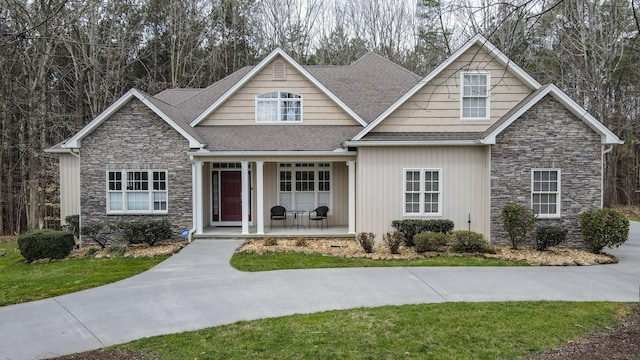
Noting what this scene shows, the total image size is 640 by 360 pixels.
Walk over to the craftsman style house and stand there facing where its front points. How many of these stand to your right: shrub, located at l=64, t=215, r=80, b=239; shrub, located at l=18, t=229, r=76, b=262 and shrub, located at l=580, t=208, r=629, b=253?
2

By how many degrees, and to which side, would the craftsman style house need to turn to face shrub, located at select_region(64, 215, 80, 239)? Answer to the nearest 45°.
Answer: approximately 90° to its right

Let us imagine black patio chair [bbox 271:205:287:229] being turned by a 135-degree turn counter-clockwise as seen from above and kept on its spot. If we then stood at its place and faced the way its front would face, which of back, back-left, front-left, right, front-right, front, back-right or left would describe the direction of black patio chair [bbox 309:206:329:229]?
front-right

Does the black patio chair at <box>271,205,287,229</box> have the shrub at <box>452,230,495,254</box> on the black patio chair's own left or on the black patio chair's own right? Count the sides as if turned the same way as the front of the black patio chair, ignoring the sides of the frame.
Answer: on the black patio chair's own left

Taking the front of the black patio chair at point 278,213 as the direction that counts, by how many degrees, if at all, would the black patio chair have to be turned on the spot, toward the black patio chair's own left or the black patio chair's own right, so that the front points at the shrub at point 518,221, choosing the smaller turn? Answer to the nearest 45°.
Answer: approximately 45° to the black patio chair's own left

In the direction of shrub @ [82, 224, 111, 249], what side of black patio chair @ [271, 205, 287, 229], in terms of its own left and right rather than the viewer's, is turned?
right

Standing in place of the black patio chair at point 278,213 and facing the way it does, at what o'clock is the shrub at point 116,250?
The shrub is roughly at 2 o'clock from the black patio chair.

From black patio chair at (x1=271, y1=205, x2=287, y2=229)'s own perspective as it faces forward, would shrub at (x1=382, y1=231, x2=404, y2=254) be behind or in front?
in front

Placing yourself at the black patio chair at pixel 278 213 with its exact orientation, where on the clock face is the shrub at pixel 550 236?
The shrub is roughly at 10 o'clock from the black patio chair.

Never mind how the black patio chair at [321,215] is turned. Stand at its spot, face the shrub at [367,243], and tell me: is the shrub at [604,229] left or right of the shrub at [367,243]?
left

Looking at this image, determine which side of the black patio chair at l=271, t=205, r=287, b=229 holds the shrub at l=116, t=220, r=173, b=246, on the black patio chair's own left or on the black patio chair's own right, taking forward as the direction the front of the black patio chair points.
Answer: on the black patio chair's own right

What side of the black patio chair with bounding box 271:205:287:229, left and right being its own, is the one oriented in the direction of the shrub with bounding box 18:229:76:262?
right

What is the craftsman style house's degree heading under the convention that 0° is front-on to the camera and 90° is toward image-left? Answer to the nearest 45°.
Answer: approximately 0°
